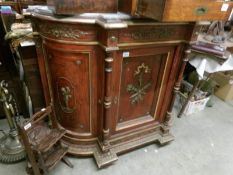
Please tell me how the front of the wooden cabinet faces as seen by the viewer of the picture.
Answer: facing the viewer and to the right of the viewer

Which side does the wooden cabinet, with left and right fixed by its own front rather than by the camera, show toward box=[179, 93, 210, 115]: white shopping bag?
left

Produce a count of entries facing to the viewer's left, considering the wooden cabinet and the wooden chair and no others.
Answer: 0

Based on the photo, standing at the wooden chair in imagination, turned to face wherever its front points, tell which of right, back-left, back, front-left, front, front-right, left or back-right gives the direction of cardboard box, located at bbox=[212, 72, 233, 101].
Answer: front-left
